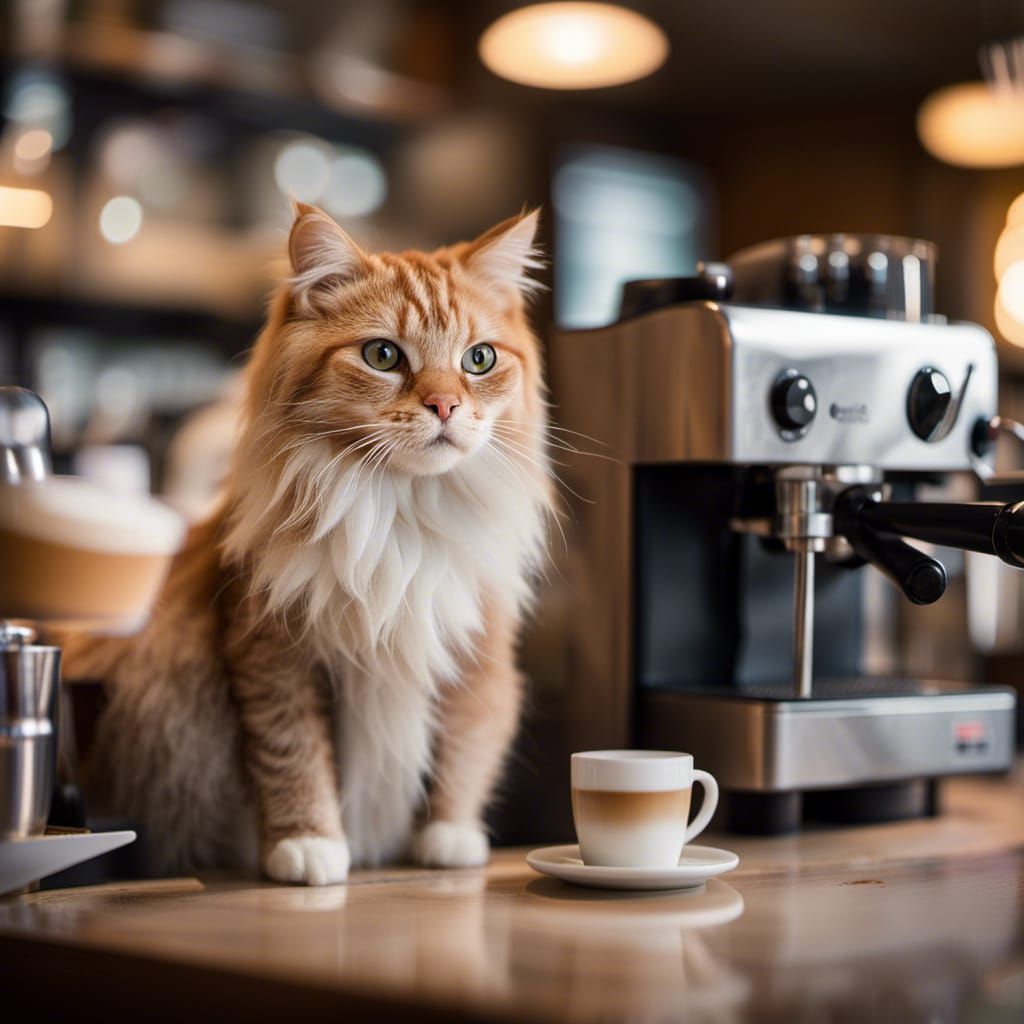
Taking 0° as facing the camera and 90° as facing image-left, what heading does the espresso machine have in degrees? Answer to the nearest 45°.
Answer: approximately 315°

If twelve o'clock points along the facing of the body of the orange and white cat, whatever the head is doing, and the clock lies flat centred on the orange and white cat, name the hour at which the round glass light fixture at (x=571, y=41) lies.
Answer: The round glass light fixture is roughly at 8 o'clock from the orange and white cat.

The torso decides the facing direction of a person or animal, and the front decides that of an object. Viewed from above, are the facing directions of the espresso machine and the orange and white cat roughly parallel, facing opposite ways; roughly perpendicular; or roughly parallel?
roughly parallel

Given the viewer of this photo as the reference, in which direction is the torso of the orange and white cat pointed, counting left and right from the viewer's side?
facing the viewer and to the right of the viewer

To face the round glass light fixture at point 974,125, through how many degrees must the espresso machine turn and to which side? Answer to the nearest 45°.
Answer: approximately 135° to its left

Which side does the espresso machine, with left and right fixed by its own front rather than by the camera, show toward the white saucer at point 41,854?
right

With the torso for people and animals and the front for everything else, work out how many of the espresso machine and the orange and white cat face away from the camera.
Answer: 0
